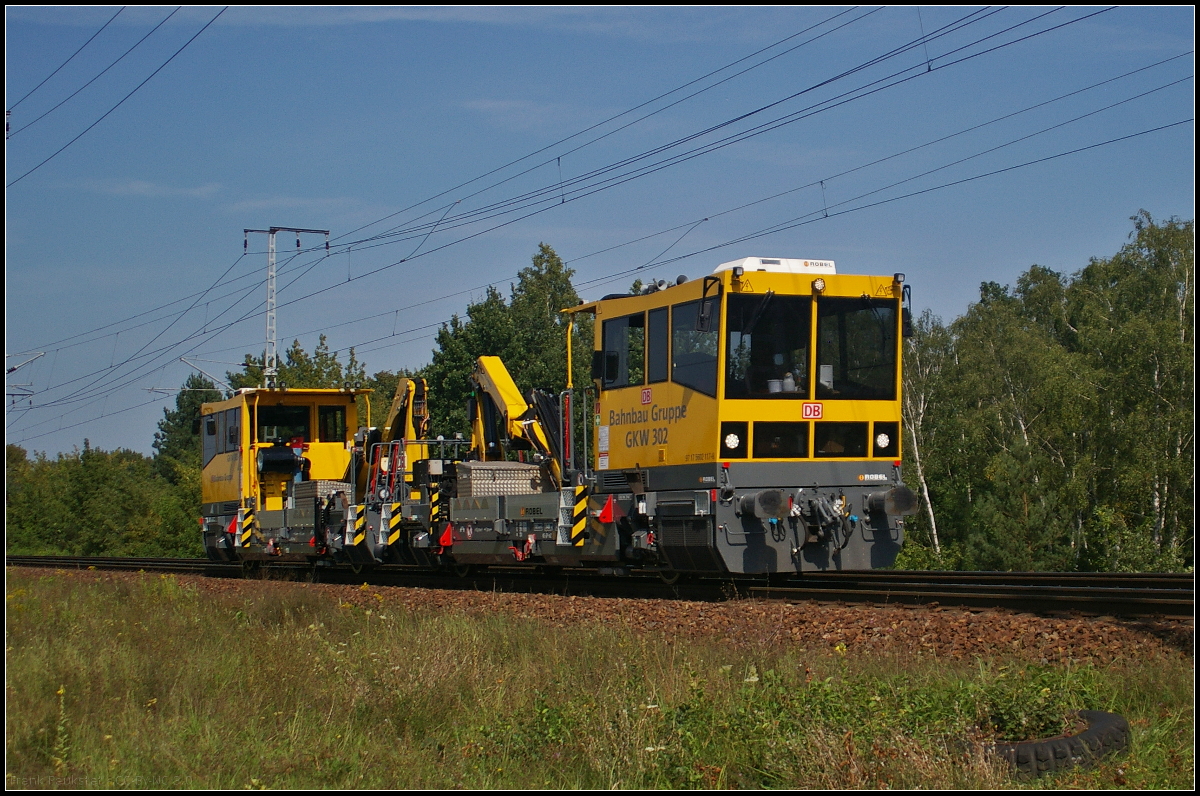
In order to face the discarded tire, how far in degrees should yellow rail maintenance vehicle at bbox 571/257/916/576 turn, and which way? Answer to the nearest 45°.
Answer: approximately 45° to its right

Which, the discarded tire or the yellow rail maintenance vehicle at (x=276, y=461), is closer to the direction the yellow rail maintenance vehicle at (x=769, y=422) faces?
the discarded tire

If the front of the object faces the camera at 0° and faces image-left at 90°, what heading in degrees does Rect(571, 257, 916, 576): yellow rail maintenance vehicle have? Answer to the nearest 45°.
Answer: approximately 315°
